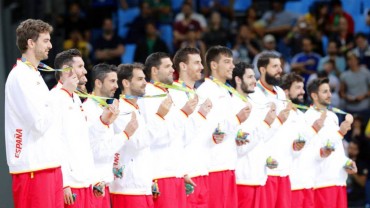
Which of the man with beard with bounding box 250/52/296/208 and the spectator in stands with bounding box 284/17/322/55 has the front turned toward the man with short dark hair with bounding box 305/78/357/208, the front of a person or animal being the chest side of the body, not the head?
the spectator in stands

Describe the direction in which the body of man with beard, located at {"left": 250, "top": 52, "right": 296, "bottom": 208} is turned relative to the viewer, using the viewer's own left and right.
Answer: facing the viewer and to the right of the viewer

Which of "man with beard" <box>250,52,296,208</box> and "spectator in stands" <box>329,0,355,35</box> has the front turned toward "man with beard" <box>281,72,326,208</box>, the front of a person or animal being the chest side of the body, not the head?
the spectator in stands

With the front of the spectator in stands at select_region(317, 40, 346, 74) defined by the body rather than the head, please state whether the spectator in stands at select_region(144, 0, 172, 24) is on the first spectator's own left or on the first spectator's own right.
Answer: on the first spectator's own right

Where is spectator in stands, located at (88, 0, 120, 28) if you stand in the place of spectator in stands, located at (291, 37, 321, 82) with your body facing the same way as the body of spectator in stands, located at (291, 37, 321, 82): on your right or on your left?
on your right

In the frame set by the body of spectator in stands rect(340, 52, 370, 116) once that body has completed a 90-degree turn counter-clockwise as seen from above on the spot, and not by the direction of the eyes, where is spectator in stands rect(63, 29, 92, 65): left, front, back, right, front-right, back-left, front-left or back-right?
back

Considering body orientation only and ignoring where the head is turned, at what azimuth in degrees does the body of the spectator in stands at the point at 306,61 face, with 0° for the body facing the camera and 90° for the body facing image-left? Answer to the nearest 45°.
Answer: approximately 0°

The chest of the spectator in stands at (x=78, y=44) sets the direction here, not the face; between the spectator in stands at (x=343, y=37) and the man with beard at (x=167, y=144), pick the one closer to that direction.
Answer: the man with beard

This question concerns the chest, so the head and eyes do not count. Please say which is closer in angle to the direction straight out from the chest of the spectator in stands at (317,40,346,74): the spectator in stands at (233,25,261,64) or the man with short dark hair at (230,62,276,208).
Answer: the man with short dark hair

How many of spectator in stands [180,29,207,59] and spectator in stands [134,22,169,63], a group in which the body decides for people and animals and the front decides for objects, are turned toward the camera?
2

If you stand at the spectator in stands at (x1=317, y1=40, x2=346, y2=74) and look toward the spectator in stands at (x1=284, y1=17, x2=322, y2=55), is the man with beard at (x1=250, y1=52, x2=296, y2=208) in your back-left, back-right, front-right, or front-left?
back-left
